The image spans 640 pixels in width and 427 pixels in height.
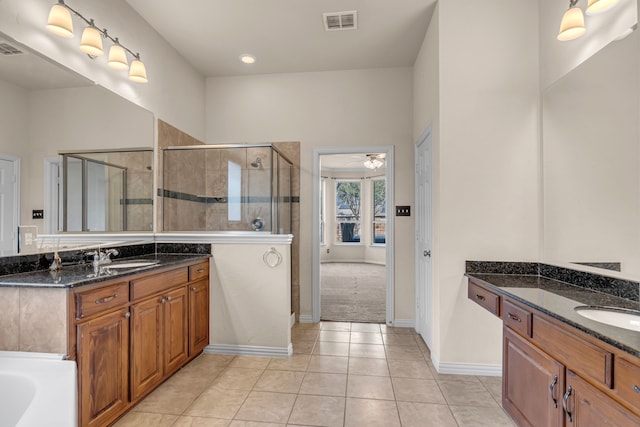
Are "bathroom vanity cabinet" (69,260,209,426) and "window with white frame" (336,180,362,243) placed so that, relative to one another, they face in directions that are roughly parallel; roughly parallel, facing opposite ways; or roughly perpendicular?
roughly perpendicular

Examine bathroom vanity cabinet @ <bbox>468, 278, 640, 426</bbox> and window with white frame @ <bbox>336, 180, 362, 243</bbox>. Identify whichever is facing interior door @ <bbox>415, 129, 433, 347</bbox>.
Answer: the window with white frame

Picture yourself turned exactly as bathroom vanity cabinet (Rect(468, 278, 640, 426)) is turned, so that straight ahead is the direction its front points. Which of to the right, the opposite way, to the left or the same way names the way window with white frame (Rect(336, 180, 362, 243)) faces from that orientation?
to the left

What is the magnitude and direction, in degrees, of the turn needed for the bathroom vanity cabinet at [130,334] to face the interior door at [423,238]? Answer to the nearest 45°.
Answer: approximately 45° to its left

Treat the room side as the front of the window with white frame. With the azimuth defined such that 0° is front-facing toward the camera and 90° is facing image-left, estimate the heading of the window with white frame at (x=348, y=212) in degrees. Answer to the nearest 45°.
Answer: approximately 0°

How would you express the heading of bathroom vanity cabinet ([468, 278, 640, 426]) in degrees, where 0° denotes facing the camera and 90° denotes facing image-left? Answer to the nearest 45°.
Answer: approximately 45°

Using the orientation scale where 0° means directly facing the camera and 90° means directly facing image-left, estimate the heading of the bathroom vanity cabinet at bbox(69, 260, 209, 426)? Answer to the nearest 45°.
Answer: approximately 315°
